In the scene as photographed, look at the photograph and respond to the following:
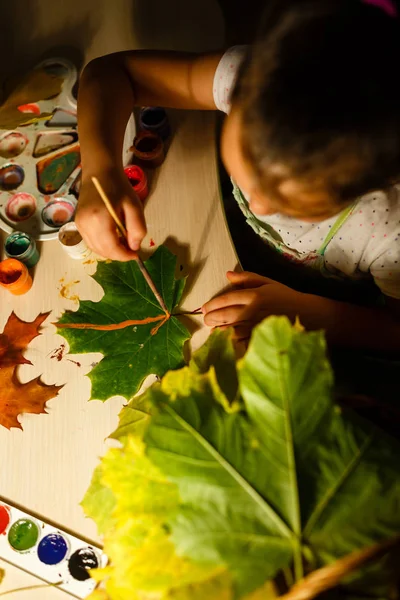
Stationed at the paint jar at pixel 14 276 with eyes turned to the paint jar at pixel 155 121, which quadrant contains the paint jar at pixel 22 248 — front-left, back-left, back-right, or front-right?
front-left

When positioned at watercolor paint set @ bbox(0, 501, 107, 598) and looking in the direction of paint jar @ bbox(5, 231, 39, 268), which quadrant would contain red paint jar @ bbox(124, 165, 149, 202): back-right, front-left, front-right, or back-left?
front-right

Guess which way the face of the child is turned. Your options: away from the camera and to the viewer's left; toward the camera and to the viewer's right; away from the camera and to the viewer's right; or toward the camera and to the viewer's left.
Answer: toward the camera and to the viewer's left

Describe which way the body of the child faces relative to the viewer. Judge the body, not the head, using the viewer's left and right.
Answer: facing the viewer and to the left of the viewer

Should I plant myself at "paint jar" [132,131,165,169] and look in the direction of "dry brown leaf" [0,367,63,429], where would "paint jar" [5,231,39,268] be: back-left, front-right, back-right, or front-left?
front-right
